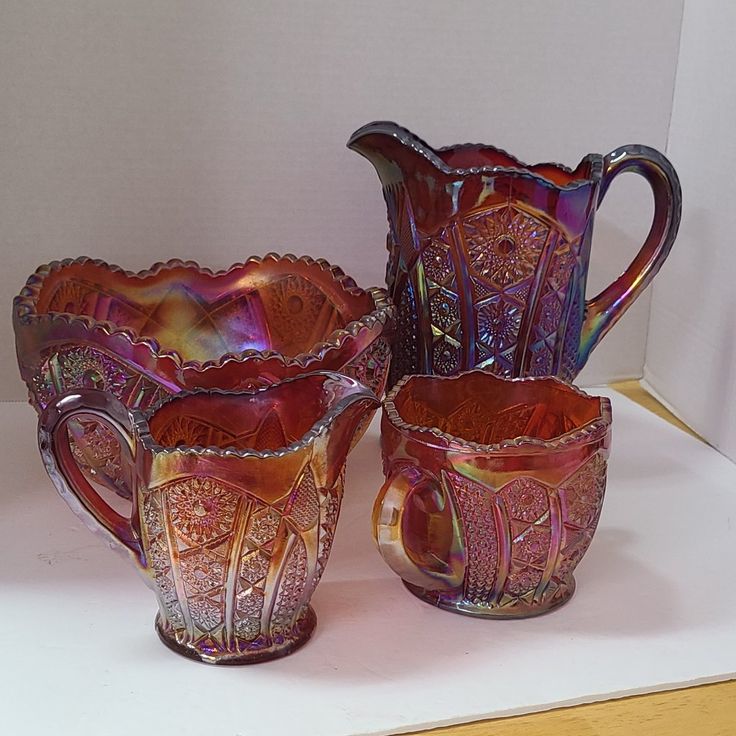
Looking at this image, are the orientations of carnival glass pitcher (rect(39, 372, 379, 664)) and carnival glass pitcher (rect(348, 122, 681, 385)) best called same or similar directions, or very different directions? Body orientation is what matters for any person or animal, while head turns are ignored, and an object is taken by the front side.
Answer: very different directions

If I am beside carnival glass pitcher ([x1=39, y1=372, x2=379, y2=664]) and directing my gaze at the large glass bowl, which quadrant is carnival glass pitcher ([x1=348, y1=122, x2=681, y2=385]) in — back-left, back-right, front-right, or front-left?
front-right

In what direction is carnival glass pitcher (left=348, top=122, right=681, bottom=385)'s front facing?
to the viewer's left

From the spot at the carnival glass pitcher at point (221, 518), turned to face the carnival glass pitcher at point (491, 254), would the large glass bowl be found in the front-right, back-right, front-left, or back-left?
front-left

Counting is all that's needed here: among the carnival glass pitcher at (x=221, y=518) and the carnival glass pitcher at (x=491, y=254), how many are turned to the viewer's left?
1

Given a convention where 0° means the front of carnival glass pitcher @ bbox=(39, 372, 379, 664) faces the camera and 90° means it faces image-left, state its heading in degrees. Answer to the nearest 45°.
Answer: approximately 270°

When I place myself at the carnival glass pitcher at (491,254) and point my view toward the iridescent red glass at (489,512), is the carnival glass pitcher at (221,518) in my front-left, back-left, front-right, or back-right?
front-right
